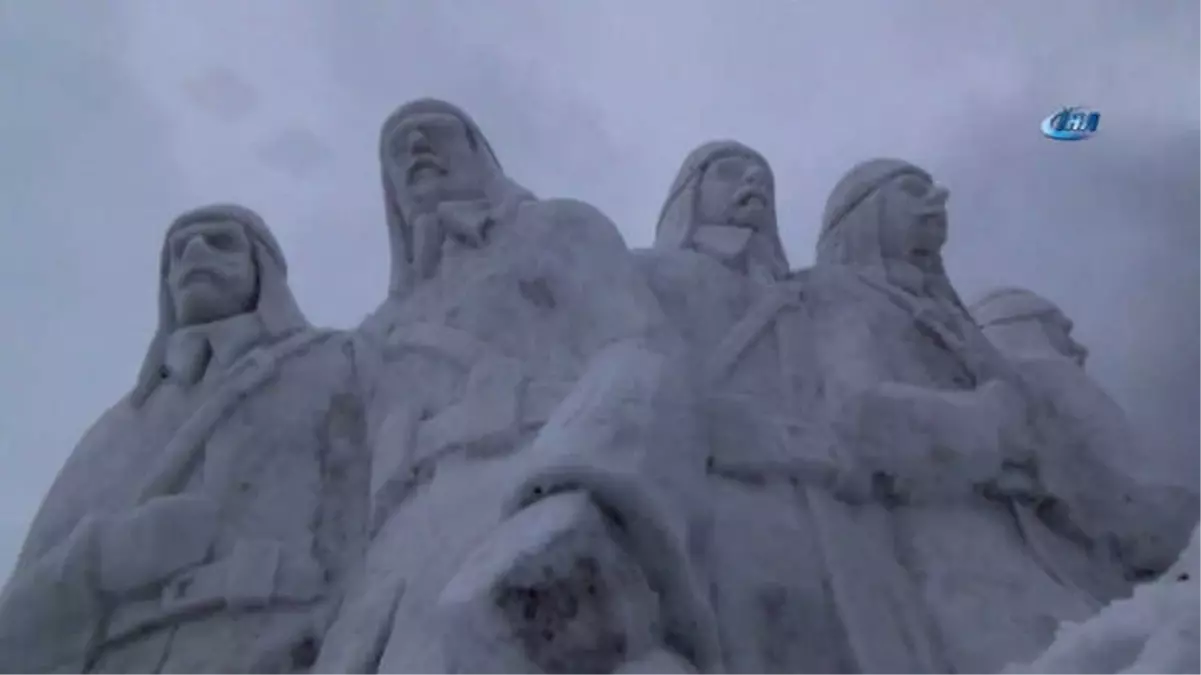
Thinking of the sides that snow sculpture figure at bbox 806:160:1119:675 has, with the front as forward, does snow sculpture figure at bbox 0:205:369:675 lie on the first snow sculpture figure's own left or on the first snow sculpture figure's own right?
on the first snow sculpture figure's own right

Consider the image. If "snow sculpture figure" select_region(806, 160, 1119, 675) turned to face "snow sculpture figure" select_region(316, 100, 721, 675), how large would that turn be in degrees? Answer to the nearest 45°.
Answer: approximately 90° to its right

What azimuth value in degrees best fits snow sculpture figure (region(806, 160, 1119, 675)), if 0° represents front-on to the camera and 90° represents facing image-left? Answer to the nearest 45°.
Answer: approximately 315°

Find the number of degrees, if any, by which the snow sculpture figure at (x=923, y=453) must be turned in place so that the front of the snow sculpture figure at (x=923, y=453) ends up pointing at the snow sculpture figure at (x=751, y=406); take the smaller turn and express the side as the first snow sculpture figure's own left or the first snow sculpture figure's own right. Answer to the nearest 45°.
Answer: approximately 90° to the first snow sculpture figure's own right

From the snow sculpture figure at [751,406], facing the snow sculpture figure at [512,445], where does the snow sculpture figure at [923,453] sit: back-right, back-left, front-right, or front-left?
back-left

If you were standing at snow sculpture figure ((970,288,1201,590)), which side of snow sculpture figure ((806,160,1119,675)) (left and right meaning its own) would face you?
left
